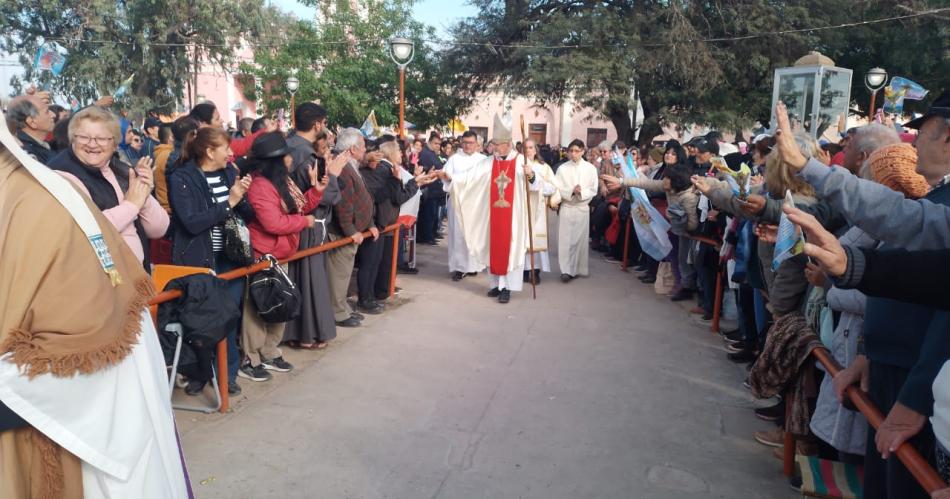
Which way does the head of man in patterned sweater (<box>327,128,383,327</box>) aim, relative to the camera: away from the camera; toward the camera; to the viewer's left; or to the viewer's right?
to the viewer's right

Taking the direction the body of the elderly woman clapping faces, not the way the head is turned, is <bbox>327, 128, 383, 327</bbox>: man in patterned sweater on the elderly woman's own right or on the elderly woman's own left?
on the elderly woman's own left

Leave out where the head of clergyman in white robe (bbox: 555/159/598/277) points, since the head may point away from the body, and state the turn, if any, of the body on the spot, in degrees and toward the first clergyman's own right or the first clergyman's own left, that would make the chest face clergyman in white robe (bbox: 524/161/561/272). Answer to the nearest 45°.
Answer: approximately 45° to the first clergyman's own right

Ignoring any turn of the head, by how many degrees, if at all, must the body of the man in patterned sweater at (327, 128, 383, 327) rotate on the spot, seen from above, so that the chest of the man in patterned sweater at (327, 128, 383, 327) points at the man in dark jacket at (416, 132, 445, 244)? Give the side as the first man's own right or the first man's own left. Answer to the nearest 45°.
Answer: approximately 90° to the first man's own left

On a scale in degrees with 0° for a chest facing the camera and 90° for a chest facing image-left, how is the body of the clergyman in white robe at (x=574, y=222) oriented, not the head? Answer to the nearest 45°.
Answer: approximately 0°

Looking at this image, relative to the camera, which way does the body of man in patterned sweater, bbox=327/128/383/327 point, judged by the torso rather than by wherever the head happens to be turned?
to the viewer's right

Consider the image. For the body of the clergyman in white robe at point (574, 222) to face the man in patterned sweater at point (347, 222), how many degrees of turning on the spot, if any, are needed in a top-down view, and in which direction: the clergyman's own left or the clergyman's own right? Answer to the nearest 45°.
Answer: approximately 45° to the clergyman's own right

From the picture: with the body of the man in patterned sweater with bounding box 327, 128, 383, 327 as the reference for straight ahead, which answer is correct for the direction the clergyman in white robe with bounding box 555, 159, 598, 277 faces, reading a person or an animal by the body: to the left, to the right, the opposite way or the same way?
to the right

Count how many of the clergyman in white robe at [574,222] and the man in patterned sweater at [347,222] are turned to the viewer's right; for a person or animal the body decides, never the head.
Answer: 1

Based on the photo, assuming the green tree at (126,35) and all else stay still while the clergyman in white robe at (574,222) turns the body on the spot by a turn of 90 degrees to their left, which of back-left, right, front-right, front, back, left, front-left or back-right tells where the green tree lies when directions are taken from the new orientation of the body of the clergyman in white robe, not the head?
back-left
